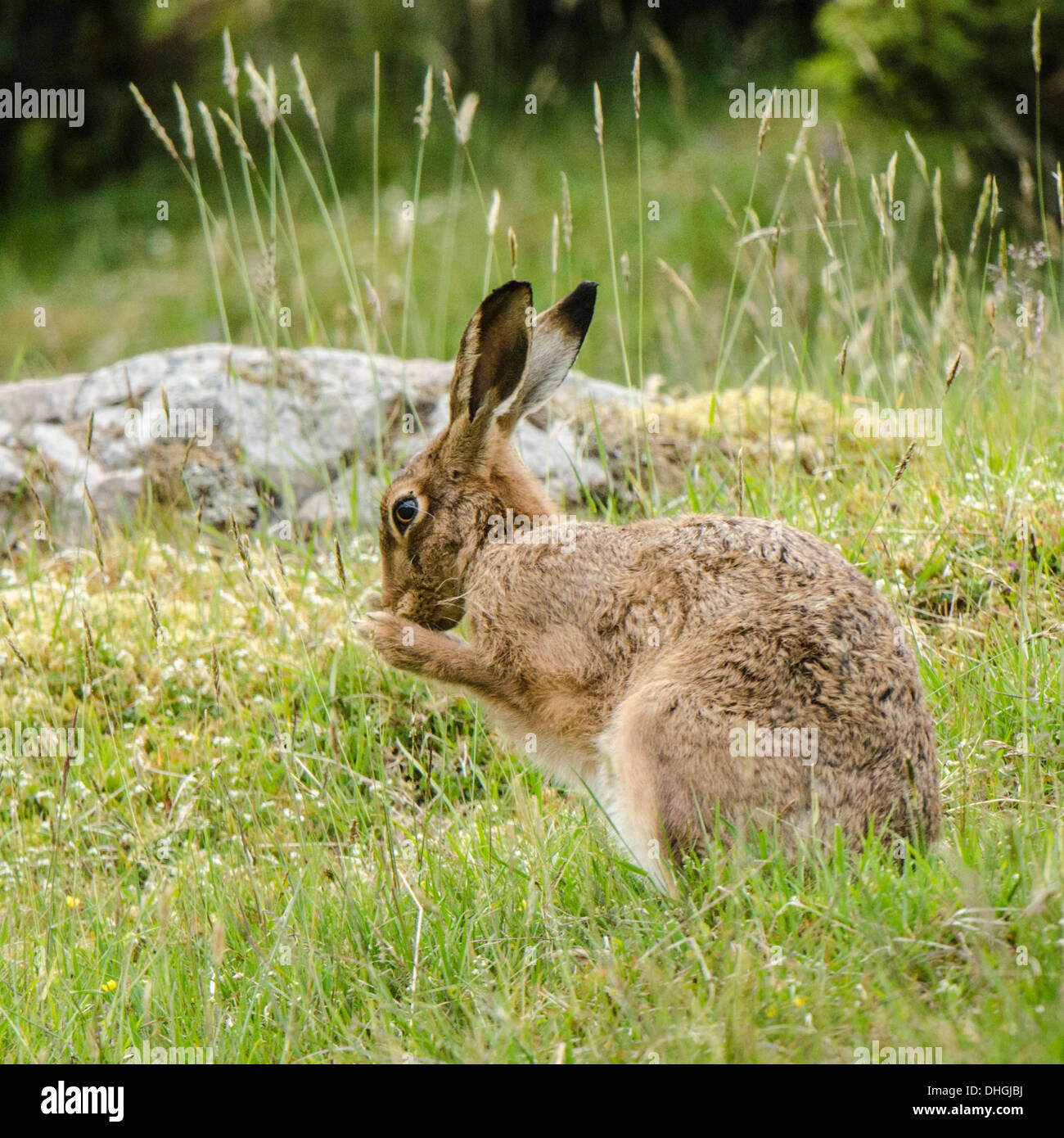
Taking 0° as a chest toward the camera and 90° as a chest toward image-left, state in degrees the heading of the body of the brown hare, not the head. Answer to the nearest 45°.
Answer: approximately 90°
